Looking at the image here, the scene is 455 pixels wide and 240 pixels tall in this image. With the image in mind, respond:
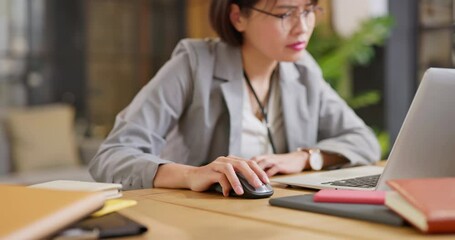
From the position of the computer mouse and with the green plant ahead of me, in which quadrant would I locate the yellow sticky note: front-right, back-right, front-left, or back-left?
back-left

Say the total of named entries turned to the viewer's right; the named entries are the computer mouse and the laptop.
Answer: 1

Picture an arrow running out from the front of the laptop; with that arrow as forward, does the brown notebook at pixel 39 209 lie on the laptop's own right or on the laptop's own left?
on the laptop's own left

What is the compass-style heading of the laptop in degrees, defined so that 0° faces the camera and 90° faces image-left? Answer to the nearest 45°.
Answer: approximately 135°

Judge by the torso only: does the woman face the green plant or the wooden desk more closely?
the wooden desk

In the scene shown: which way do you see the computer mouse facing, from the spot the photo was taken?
facing to the right of the viewer

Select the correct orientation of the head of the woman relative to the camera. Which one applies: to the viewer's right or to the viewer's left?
to the viewer's right

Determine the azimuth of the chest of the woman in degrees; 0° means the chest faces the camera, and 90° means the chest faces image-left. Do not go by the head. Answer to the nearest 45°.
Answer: approximately 315°

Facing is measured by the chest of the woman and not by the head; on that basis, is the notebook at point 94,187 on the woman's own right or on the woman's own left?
on the woman's own right

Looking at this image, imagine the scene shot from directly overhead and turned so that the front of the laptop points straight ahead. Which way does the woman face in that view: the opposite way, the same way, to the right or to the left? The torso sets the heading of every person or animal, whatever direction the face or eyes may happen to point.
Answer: the opposite way
